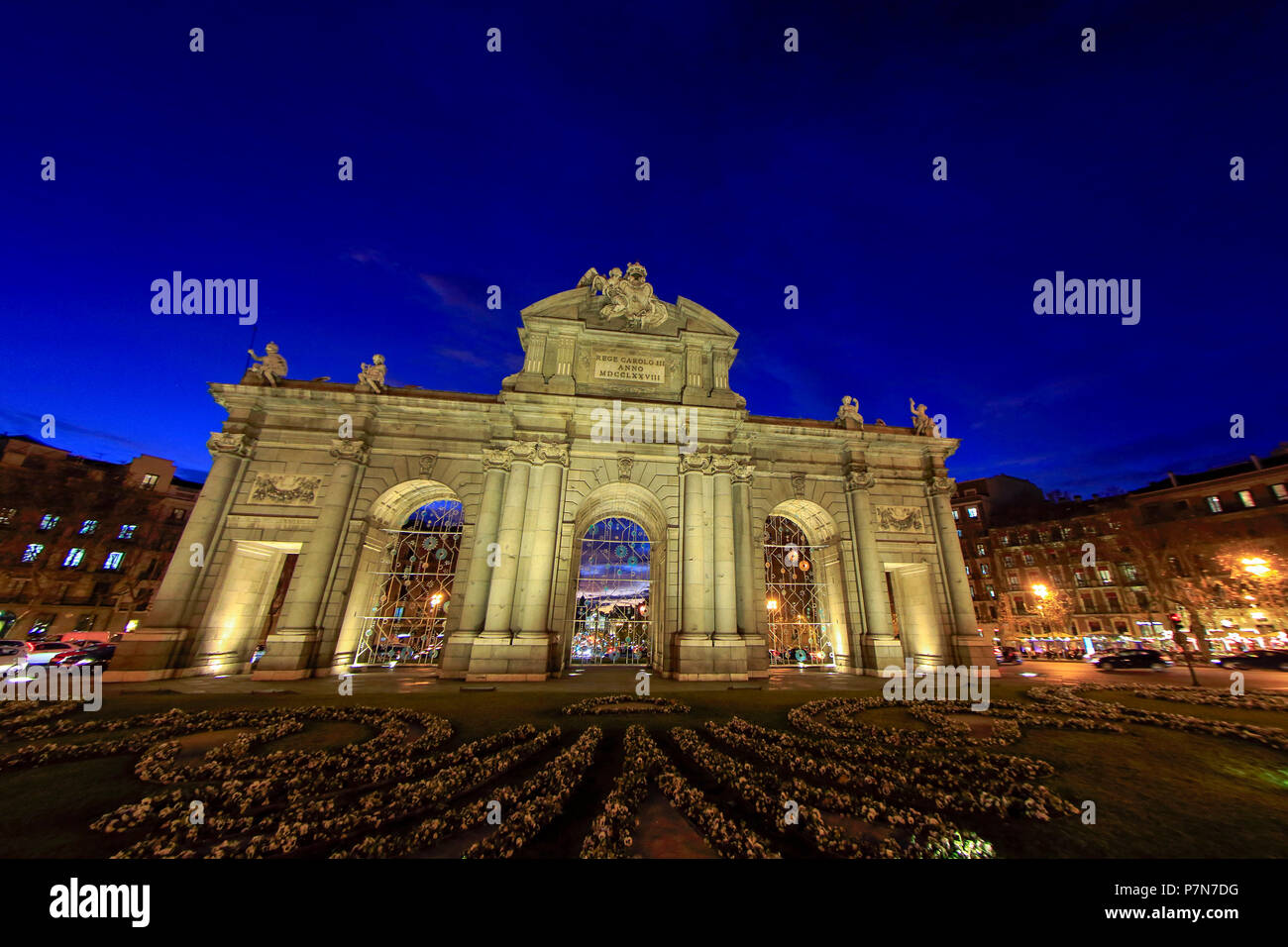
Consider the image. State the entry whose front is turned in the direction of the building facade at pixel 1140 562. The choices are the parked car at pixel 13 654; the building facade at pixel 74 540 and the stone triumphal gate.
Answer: the building facade at pixel 74 540

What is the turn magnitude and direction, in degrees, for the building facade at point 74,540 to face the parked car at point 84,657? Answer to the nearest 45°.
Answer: approximately 45° to its right

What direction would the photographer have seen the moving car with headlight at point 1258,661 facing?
facing to the left of the viewer

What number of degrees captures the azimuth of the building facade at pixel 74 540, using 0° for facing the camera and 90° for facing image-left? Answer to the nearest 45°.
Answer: approximately 315°

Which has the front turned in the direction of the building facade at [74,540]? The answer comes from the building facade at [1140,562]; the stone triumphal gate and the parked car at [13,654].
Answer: the building facade at [1140,562]

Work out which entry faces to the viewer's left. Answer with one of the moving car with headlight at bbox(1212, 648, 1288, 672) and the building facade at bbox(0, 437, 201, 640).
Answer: the moving car with headlight

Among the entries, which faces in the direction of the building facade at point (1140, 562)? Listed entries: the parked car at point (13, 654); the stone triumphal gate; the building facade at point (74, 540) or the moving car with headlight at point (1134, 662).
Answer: the building facade at point (74, 540)

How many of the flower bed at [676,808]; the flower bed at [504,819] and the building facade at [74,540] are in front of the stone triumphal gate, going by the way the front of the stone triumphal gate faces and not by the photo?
2

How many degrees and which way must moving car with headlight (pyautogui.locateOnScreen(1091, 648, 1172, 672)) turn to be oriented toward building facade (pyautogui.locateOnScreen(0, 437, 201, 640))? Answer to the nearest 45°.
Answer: approximately 45° to its left

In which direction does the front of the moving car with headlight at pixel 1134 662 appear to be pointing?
to the viewer's left
